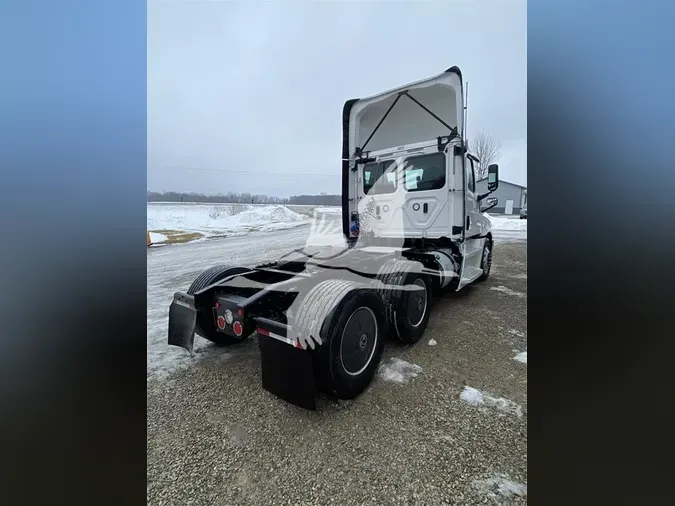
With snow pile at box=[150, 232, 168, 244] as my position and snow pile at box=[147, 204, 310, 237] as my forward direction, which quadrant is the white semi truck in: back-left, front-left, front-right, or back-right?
back-right

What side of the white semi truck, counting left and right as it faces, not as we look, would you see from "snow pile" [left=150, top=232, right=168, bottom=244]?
left

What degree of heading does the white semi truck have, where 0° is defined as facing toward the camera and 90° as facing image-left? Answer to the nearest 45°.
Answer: approximately 225°

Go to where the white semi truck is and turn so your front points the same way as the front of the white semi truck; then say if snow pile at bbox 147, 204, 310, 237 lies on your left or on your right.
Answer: on your left
